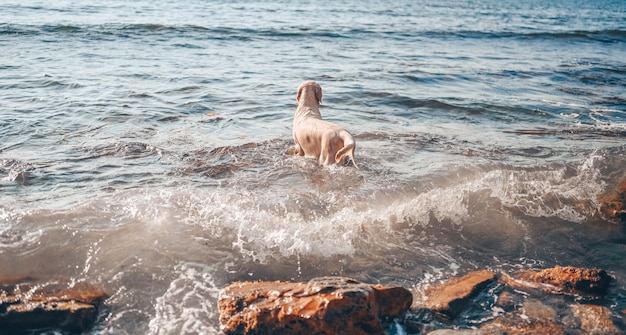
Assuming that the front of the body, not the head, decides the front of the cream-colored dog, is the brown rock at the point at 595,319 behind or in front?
behind

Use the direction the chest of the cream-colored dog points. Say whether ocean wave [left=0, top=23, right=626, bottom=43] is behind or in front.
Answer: in front

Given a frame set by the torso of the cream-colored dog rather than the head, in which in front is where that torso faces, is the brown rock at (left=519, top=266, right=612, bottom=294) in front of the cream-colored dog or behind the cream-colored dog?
behind

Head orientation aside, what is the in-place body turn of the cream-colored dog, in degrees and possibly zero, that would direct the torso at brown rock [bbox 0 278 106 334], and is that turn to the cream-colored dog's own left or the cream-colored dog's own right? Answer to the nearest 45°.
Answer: approximately 135° to the cream-colored dog's own left

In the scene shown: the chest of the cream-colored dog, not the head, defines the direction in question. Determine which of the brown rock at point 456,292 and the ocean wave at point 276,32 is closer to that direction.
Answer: the ocean wave

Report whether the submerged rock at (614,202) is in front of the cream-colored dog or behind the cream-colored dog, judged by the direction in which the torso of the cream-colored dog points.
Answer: behind

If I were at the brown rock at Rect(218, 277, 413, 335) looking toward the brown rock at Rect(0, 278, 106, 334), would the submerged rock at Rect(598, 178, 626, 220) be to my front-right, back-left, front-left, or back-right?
back-right

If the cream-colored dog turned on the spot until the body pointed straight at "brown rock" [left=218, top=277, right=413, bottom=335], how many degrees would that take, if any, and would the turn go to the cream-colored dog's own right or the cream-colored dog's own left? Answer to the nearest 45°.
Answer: approximately 135° to the cream-colored dog's own left

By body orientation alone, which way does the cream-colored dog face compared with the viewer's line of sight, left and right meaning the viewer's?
facing away from the viewer and to the left of the viewer
